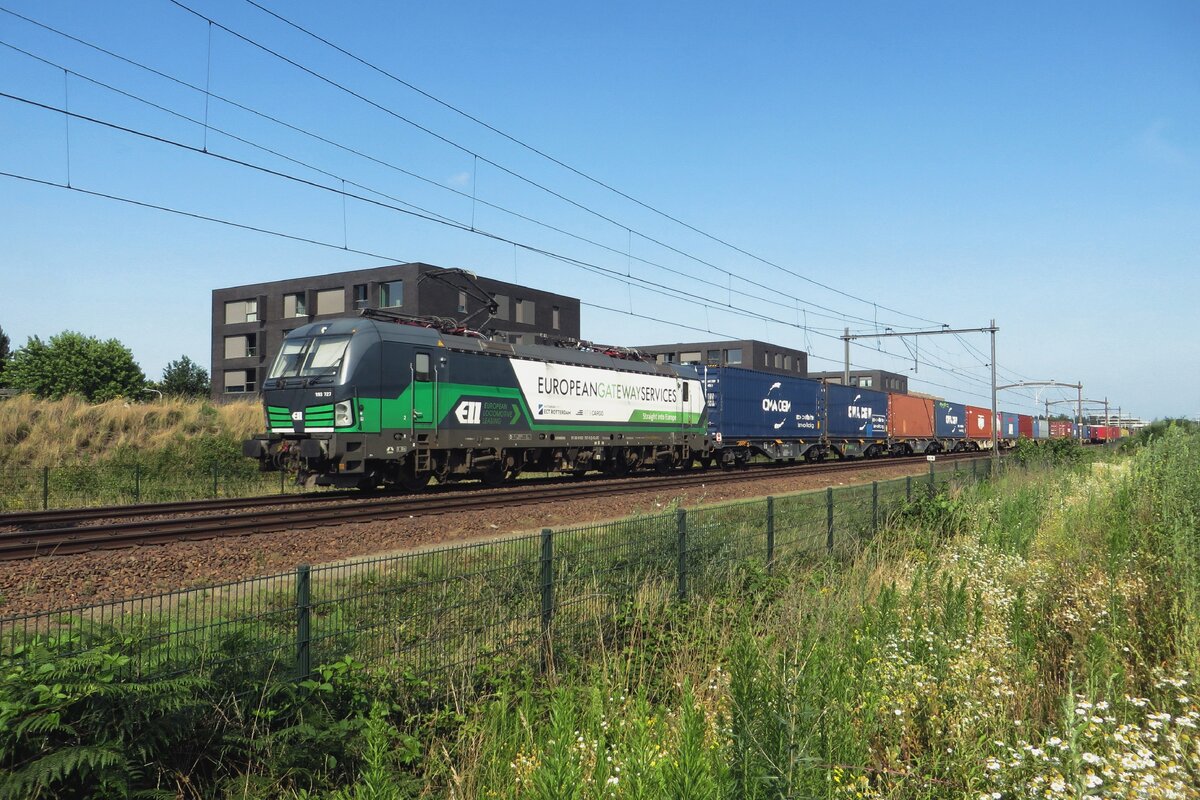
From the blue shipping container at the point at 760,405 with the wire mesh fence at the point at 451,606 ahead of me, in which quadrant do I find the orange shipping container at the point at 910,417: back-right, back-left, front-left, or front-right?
back-left

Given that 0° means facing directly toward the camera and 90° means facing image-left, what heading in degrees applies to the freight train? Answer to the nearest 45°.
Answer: approximately 45°

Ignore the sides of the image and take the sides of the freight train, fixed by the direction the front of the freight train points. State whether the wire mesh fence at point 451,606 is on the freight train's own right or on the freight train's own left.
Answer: on the freight train's own left
